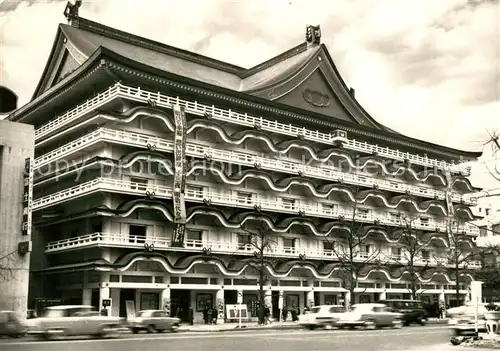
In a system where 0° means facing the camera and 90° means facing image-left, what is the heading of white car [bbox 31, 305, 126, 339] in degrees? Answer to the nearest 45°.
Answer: approximately 270°

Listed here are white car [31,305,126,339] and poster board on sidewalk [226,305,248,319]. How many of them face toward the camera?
1

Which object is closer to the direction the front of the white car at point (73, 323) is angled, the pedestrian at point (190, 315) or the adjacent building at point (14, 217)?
the pedestrian

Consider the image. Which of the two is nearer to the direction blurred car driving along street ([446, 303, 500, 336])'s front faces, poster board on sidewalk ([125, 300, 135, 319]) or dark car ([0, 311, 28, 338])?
the dark car
